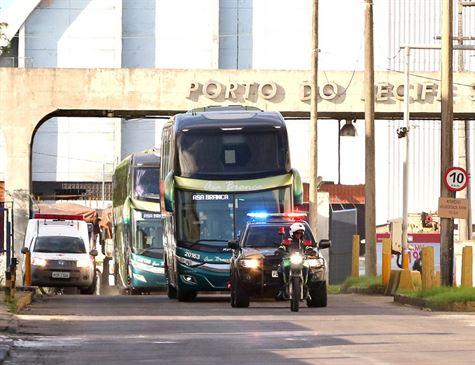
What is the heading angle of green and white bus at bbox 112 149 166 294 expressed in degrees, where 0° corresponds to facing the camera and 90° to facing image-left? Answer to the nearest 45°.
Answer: approximately 315°

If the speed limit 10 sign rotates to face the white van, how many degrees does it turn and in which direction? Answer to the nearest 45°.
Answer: approximately 135° to its right

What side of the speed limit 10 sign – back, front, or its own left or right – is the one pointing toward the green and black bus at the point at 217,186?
right

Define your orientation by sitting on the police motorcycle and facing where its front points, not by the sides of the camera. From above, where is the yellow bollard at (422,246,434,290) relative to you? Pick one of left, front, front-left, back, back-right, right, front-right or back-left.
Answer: back-left

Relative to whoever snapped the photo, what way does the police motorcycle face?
facing the viewer

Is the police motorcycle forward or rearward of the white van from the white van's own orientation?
forward

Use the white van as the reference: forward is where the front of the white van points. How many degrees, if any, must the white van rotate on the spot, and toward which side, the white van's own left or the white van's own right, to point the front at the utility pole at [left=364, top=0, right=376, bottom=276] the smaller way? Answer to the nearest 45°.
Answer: approximately 45° to the white van's own left

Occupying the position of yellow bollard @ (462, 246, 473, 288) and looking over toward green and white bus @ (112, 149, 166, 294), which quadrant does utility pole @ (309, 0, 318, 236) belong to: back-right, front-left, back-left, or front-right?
front-right

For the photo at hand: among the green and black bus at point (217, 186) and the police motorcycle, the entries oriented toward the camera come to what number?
2

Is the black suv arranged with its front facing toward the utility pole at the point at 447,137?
no

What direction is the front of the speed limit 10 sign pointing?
toward the camera

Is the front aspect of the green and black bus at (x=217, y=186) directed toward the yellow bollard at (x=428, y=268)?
no

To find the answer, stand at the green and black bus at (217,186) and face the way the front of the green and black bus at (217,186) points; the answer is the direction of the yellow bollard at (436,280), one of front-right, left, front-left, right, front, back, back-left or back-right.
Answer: left

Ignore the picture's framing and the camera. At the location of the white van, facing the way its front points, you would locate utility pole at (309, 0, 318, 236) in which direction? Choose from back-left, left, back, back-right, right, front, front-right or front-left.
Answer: left

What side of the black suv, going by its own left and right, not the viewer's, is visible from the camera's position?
front

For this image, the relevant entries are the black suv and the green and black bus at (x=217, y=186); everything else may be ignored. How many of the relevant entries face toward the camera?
2
